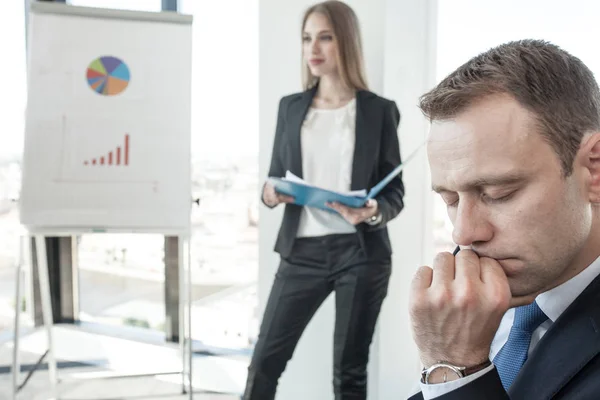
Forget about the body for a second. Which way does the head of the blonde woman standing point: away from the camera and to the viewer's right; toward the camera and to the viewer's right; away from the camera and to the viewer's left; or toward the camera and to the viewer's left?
toward the camera and to the viewer's left

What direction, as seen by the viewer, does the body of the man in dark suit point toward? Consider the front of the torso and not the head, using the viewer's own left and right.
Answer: facing the viewer and to the left of the viewer

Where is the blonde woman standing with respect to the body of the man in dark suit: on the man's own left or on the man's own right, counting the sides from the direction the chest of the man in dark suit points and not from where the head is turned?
on the man's own right

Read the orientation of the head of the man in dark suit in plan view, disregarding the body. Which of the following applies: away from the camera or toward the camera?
toward the camera
